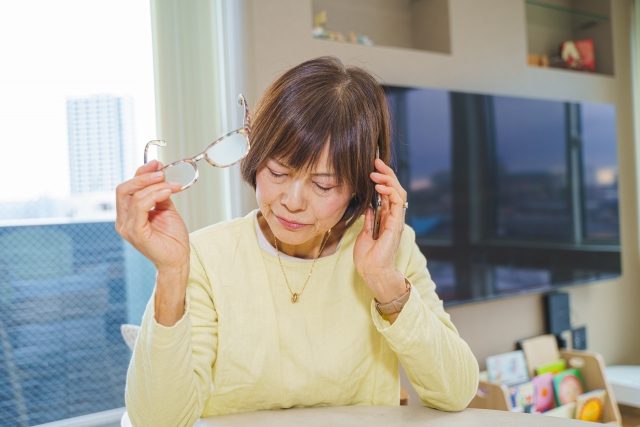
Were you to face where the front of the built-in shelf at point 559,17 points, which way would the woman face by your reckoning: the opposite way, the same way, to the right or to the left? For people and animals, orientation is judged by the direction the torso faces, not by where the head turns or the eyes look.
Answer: the same way

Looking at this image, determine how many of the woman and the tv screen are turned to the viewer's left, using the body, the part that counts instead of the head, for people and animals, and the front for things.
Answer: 0

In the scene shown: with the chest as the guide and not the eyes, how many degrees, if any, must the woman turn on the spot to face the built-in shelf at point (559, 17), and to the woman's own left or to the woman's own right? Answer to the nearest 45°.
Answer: approximately 135° to the woman's own left

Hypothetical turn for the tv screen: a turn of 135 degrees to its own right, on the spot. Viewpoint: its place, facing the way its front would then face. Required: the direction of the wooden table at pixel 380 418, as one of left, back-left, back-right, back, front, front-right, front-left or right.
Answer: left

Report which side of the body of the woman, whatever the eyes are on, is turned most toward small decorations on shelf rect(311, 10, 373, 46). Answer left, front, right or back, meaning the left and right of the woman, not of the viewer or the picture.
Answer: back

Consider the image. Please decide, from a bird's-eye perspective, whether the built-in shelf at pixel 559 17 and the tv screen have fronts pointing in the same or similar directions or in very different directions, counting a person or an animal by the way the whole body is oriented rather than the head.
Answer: same or similar directions

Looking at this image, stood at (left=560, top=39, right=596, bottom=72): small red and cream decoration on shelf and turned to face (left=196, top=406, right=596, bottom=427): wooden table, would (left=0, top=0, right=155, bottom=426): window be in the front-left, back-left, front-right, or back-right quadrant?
front-right

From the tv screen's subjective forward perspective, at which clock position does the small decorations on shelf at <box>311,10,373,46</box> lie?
The small decorations on shelf is roughly at 3 o'clock from the tv screen.

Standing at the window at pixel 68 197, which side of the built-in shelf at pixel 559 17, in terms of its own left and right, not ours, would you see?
right

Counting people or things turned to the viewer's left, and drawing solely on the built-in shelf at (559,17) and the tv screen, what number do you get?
0

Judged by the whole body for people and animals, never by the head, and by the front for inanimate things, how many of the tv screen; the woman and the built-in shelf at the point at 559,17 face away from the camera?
0

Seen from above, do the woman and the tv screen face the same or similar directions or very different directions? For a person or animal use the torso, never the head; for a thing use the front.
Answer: same or similar directions

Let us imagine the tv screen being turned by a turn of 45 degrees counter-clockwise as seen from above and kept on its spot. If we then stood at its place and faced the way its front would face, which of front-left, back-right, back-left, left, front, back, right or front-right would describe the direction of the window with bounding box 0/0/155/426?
back-right

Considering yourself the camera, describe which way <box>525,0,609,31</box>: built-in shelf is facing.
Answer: facing the viewer and to the right of the viewer

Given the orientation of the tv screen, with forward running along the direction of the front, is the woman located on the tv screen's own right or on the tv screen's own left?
on the tv screen's own right

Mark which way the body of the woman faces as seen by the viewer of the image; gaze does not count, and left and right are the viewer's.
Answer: facing the viewer
